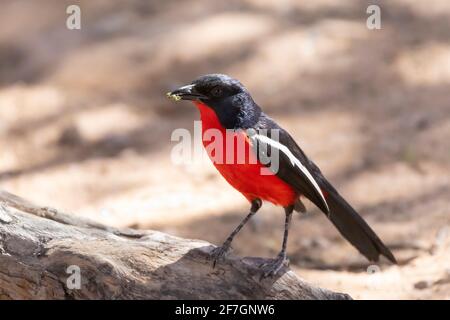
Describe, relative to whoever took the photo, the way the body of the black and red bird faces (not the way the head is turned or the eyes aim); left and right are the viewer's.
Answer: facing to the left of the viewer
